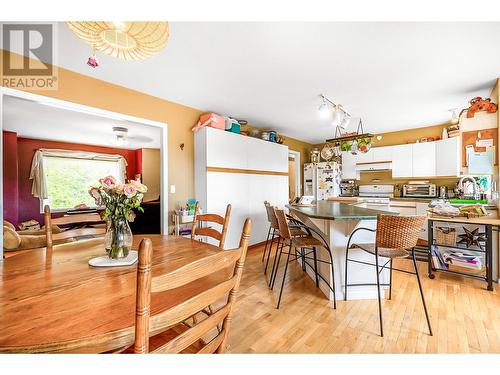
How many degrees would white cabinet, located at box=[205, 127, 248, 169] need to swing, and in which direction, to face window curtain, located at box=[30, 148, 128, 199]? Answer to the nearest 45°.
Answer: approximately 180°

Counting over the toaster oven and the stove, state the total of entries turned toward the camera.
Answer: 2

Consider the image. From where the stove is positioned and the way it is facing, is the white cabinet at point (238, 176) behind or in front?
in front

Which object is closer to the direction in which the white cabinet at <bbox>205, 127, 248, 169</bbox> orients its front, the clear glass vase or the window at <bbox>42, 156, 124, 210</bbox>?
the clear glass vase

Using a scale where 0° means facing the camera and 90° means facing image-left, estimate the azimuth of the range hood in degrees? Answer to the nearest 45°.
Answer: approximately 0°

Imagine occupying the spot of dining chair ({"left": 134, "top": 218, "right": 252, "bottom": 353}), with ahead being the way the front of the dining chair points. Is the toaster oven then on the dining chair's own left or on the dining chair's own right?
on the dining chair's own right

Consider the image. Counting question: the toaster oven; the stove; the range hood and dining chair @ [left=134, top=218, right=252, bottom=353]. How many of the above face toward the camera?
3

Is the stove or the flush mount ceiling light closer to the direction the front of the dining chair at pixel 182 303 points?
the flush mount ceiling light

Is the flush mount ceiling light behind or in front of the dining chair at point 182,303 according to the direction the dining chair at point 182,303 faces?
in front

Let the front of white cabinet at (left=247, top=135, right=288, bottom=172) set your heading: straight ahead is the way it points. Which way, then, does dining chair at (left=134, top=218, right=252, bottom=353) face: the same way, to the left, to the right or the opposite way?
the opposite way

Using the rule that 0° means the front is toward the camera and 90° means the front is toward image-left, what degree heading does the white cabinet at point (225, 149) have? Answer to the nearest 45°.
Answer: approximately 315°

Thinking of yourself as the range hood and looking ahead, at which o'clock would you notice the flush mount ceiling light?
The flush mount ceiling light is roughly at 2 o'clock from the range hood.
